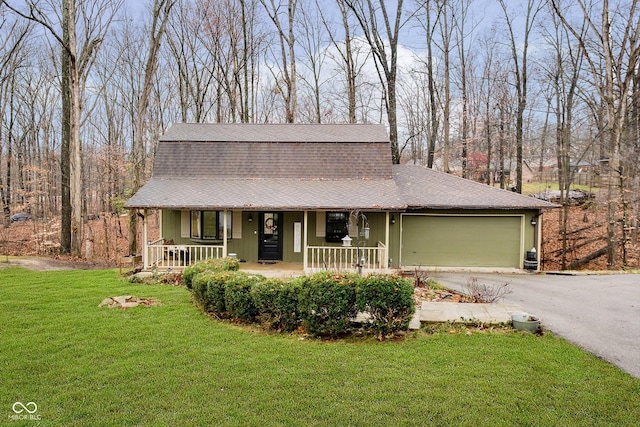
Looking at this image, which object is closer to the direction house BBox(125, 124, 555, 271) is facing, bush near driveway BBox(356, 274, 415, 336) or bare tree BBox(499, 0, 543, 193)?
the bush near driveway

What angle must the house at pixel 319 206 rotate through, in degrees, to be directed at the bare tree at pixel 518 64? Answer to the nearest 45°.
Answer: approximately 135° to its left

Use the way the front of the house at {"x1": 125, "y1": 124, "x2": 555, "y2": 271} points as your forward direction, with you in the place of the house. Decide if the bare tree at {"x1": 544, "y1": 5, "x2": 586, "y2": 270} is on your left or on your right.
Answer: on your left

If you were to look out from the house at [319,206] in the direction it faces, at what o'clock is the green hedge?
The green hedge is roughly at 12 o'clock from the house.

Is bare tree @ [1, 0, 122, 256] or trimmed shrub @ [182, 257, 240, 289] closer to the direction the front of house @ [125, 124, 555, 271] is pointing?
the trimmed shrub

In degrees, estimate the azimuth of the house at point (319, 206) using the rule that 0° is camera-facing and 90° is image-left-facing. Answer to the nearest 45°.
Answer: approximately 0°

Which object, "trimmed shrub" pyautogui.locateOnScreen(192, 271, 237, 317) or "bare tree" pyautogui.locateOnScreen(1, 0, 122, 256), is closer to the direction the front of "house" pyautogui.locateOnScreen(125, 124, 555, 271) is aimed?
the trimmed shrub

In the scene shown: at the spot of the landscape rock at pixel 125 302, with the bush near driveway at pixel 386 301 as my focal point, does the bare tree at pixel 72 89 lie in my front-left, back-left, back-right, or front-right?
back-left
